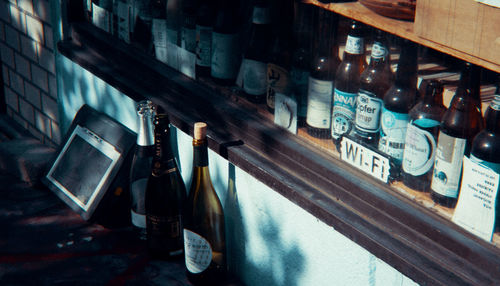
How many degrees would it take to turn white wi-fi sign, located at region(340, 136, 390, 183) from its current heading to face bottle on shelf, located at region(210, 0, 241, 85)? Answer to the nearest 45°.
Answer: approximately 90° to its right

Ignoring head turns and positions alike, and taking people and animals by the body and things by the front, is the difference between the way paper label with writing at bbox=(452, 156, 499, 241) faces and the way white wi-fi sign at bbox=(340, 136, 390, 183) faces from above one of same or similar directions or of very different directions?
same or similar directions

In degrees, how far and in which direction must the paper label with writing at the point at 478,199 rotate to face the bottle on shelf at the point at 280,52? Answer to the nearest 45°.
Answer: approximately 90° to its right

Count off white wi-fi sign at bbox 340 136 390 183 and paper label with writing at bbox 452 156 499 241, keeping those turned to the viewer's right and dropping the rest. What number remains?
0

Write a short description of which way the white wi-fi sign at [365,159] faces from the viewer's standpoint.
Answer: facing the viewer and to the left of the viewer

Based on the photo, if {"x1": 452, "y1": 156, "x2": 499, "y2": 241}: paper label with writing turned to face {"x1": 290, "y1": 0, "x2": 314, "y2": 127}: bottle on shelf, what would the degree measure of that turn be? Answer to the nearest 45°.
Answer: approximately 90° to its right
